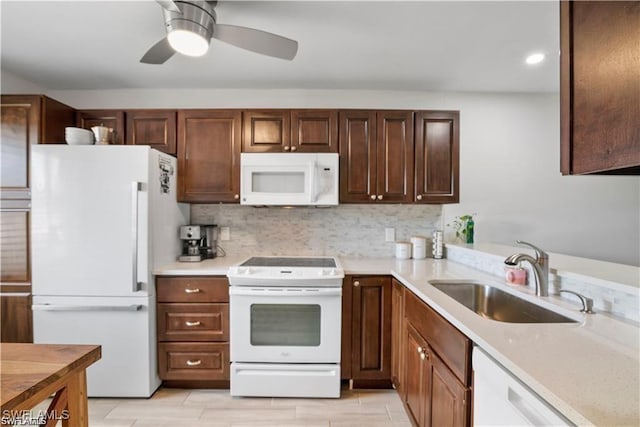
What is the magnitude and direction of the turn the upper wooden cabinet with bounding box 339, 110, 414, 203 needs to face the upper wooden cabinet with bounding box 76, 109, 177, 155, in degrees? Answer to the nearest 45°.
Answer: approximately 90° to its right

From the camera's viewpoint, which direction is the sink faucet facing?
to the viewer's left

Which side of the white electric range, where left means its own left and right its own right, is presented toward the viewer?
front

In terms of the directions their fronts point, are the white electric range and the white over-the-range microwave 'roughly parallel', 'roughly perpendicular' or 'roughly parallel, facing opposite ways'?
roughly parallel

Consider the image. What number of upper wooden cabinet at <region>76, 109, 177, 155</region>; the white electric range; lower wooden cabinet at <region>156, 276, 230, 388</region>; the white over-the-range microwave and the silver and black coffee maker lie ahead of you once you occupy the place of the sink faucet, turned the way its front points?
5

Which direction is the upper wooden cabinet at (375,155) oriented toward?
toward the camera

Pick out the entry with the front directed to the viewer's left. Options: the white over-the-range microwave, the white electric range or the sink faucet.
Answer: the sink faucet

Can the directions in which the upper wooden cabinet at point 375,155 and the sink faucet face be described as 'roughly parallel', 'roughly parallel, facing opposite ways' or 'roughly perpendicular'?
roughly perpendicular

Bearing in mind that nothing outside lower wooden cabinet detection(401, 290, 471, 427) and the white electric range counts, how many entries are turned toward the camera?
1

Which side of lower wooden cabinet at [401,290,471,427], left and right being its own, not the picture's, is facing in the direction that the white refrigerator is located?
front

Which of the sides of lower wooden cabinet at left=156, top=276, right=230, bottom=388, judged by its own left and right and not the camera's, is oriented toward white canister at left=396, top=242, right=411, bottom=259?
left

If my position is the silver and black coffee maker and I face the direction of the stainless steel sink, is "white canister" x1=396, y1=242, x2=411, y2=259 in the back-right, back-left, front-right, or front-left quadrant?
front-left

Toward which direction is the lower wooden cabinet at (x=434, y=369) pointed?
to the viewer's left

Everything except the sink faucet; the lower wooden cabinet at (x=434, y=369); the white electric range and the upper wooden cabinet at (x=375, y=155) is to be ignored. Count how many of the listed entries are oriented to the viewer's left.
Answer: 2

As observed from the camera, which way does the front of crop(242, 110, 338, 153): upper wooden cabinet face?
facing the viewer

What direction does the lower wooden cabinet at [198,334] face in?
toward the camera
